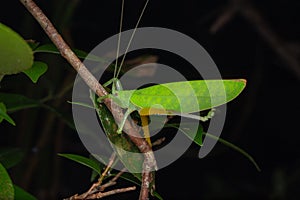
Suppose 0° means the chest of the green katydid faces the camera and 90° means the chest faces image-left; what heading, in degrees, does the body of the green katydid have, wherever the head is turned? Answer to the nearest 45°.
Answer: approximately 90°
